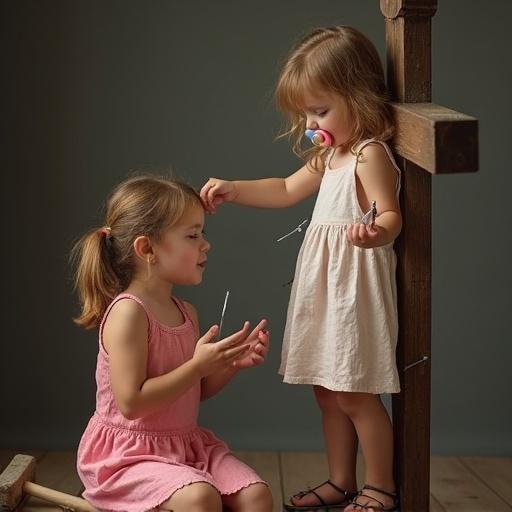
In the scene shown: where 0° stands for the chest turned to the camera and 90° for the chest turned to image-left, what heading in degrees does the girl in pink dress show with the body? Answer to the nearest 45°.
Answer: approximately 315°

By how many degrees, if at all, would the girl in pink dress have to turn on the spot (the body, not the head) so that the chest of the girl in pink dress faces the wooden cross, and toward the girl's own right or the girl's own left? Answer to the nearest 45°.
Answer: approximately 45° to the girl's own left

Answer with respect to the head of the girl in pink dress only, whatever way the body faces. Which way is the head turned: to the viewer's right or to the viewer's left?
to the viewer's right
